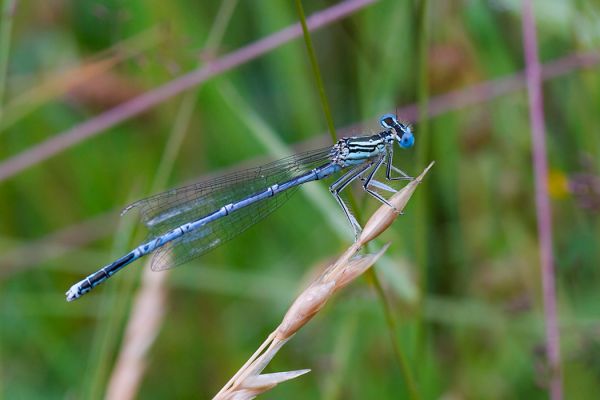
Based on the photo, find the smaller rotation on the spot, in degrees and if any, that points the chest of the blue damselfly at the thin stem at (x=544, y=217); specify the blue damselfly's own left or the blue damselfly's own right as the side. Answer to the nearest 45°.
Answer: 0° — it already faces it

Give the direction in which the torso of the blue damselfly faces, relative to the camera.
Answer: to the viewer's right
